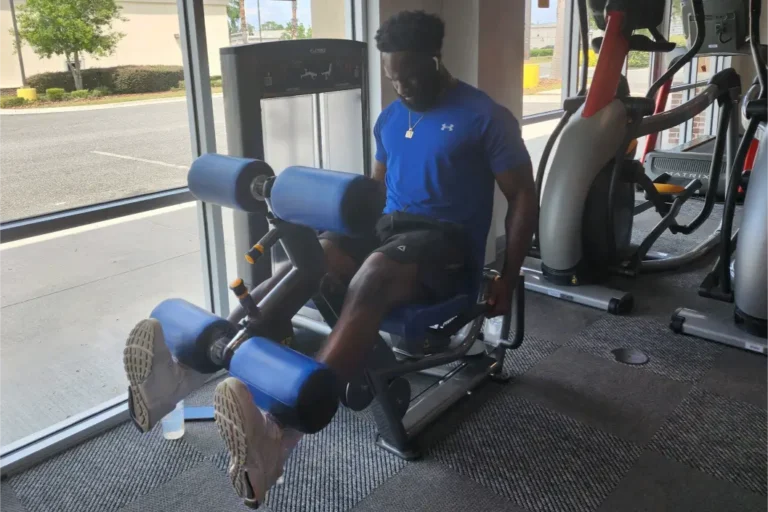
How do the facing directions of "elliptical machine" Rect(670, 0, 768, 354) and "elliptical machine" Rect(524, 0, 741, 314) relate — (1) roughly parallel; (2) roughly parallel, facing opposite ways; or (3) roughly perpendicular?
roughly parallel

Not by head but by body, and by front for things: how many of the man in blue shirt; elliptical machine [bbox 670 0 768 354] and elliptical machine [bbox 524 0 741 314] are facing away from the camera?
0

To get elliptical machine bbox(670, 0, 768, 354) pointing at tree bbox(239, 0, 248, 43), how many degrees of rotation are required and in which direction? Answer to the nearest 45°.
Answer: approximately 45° to its right

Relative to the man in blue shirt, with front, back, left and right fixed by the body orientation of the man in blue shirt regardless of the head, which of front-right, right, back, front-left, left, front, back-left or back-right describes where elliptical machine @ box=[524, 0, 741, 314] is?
back

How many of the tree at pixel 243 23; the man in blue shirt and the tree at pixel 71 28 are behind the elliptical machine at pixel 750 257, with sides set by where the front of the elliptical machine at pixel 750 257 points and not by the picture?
0

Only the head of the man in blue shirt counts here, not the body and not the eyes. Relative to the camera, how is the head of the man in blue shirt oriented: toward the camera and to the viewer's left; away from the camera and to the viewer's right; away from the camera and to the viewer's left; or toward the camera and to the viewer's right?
toward the camera and to the viewer's left

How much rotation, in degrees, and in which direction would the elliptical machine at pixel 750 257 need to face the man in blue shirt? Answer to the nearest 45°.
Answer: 0° — it already faces them

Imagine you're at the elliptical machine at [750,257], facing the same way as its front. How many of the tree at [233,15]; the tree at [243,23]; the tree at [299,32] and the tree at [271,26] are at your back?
0

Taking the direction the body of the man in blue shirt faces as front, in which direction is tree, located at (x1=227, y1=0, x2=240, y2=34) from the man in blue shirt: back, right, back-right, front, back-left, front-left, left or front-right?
right

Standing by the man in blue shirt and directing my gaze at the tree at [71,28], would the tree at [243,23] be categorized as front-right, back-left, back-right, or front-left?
front-right

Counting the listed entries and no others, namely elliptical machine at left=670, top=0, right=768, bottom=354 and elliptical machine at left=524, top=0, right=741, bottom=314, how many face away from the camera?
0

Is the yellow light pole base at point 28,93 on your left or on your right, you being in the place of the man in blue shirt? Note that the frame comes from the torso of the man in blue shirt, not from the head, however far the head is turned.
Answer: on your right
